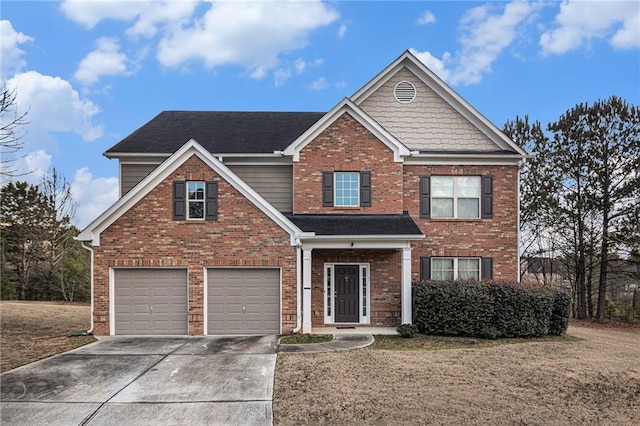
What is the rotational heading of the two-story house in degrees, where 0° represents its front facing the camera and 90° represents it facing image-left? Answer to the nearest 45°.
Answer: approximately 0°

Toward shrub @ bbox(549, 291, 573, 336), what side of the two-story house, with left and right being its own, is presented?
left

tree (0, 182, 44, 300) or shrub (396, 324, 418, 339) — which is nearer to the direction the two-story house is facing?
the shrub

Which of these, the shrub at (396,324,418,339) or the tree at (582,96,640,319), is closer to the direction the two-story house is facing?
the shrub

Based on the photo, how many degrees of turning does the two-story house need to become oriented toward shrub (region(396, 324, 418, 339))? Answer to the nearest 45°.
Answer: approximately 45° to its left
